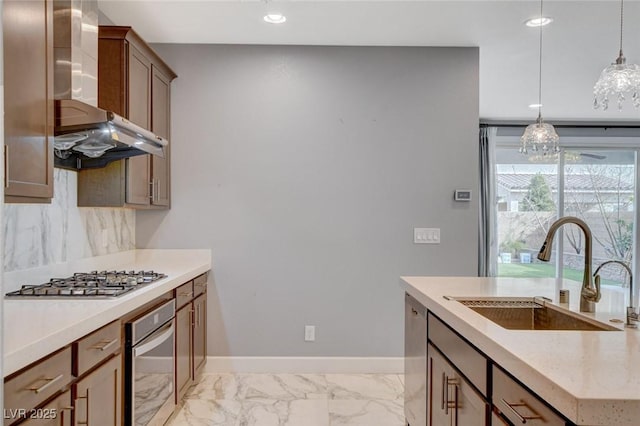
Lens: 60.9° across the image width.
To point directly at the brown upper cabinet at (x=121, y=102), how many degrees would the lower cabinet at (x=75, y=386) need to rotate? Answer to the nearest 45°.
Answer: approximately 135° to its left

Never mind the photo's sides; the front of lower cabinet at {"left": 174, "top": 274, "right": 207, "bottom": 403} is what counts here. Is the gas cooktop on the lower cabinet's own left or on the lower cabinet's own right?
on the lower cabinet's own right

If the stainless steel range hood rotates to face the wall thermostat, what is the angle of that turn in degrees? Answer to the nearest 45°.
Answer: approximately 45° to its left

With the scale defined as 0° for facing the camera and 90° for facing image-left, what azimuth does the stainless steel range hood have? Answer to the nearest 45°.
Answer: approximately 315°

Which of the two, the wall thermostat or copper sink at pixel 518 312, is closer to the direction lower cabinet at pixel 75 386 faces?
the copper sink

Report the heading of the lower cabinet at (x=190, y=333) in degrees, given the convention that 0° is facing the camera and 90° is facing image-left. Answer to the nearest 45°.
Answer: approximately 270°

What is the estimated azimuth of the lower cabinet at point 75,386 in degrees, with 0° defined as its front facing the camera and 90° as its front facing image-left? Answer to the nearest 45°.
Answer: approximately 315°
